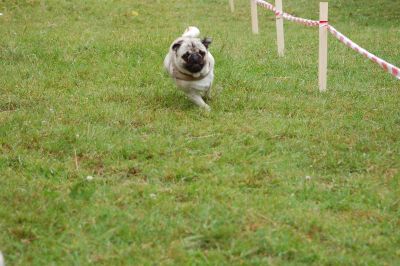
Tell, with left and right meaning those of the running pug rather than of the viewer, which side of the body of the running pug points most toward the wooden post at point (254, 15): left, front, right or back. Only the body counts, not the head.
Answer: back

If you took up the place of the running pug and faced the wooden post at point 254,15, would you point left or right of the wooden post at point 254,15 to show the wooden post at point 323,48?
right

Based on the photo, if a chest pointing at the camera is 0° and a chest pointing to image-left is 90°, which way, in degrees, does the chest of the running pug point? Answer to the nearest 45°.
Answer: approximately 0°

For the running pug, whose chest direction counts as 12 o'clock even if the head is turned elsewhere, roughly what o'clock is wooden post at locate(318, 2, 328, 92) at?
The wooden post is roughly at 8 o'clock from the running pug.
